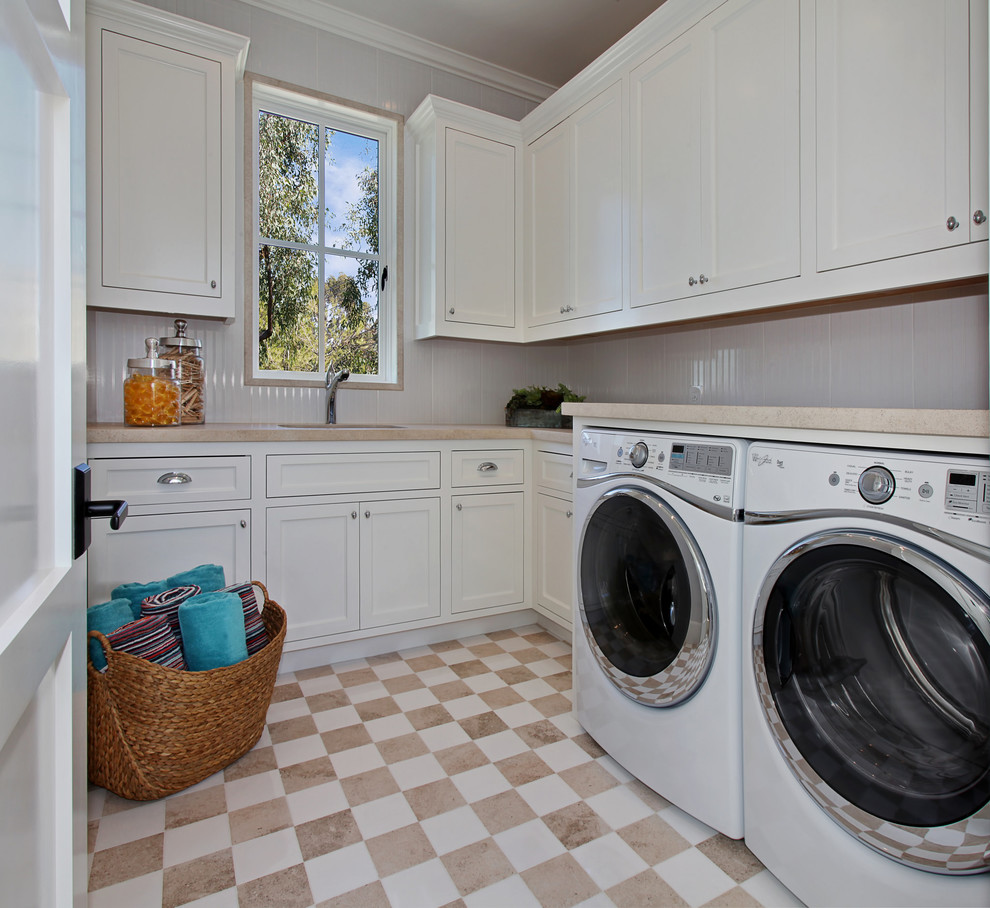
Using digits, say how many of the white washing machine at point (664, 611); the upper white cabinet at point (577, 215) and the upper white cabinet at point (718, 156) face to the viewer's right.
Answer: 0

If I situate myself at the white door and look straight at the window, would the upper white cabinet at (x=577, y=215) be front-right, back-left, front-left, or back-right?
front-right

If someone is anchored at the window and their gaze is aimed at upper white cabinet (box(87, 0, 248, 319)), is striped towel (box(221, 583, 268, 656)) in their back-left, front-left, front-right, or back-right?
front-left

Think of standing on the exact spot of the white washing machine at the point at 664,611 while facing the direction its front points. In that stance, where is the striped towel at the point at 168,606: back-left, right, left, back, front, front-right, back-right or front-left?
front-right

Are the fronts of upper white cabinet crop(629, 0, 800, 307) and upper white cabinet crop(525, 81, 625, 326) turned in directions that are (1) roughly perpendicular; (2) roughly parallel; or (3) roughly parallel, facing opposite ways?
roughly parallel

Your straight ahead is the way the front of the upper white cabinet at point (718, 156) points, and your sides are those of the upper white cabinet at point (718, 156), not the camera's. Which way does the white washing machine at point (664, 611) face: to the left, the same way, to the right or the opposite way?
the same way

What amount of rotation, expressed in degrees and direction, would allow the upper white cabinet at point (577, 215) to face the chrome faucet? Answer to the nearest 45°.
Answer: approximately 45° to its right

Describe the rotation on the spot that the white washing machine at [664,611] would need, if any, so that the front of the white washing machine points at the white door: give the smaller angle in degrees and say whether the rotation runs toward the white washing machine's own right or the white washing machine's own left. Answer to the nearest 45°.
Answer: approximately 45° to the white washing machine's own left

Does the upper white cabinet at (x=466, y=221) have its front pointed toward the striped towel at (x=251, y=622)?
no

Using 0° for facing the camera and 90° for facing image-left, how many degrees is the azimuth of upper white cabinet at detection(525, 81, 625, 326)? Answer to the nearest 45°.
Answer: approximately 45°

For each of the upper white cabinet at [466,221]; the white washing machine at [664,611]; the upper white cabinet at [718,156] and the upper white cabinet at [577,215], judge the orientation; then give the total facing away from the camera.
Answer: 0

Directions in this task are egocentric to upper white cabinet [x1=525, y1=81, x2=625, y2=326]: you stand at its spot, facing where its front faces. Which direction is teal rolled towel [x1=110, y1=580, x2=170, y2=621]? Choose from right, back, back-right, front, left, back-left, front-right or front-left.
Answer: front

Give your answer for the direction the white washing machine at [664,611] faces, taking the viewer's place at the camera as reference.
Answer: facing the viewer and to the left of the viewer

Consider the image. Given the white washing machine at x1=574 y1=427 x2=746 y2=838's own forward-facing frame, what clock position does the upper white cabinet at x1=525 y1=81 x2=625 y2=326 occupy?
The upper white cabinet is roughly at 4 o'clock from the white washing machine.

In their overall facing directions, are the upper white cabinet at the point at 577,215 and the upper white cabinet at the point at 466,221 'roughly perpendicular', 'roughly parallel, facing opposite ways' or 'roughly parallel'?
roughly perpendicular
